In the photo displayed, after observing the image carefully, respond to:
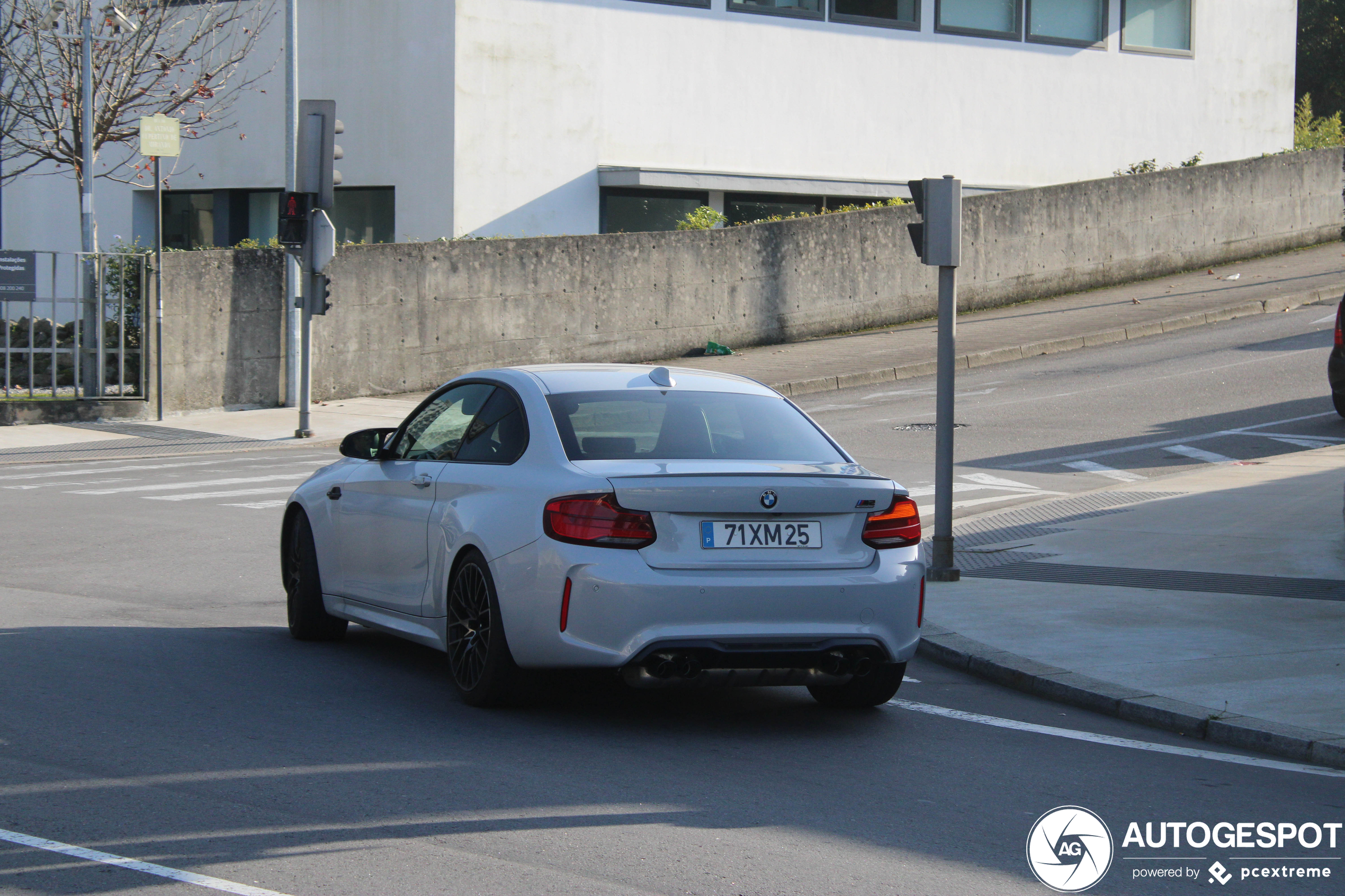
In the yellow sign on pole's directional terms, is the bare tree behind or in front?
behind

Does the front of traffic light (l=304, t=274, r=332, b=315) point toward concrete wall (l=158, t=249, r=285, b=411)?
no

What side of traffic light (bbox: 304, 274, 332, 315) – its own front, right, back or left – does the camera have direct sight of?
right

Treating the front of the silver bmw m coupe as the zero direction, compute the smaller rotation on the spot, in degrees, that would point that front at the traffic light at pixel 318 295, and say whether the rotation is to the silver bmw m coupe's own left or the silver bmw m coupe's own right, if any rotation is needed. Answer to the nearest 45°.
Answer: approximately 45° to the silver bmw m coupe's own right

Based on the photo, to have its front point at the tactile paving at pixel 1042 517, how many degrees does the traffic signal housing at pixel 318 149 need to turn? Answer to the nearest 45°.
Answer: approximately 90° to its right

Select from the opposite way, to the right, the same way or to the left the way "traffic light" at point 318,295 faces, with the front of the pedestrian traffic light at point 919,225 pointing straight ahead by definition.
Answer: the opposite way

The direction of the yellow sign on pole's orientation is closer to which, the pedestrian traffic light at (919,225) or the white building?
the pedestrian traffic light

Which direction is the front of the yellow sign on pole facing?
toward the camera

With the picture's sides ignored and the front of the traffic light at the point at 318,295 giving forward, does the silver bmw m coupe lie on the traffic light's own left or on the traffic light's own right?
on the traffic light's own right

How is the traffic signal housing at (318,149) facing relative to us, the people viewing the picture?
facing away from the viewer and to the right of the viewer

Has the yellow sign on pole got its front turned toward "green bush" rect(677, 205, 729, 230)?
no

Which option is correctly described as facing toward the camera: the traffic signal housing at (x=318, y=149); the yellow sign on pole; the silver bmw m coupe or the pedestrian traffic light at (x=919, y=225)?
the yellow sign on pole

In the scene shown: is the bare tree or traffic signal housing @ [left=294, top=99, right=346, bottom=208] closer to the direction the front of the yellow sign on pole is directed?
the traffic signal housing

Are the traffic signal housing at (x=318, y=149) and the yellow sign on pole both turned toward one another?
no

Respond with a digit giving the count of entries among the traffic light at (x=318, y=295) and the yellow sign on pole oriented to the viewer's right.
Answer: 1

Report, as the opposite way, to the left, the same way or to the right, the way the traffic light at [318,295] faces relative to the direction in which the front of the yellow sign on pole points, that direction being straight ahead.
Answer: to the left

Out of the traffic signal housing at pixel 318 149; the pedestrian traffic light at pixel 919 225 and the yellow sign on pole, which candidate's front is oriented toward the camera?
the yellow sign on pole

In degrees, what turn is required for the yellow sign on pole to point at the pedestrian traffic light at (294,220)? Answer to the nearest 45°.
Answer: approximately 45° to its left

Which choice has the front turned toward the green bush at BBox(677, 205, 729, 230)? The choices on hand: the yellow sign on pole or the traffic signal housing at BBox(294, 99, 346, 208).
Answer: the traffic signal housing

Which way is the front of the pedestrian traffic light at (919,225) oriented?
to the viewer's left
